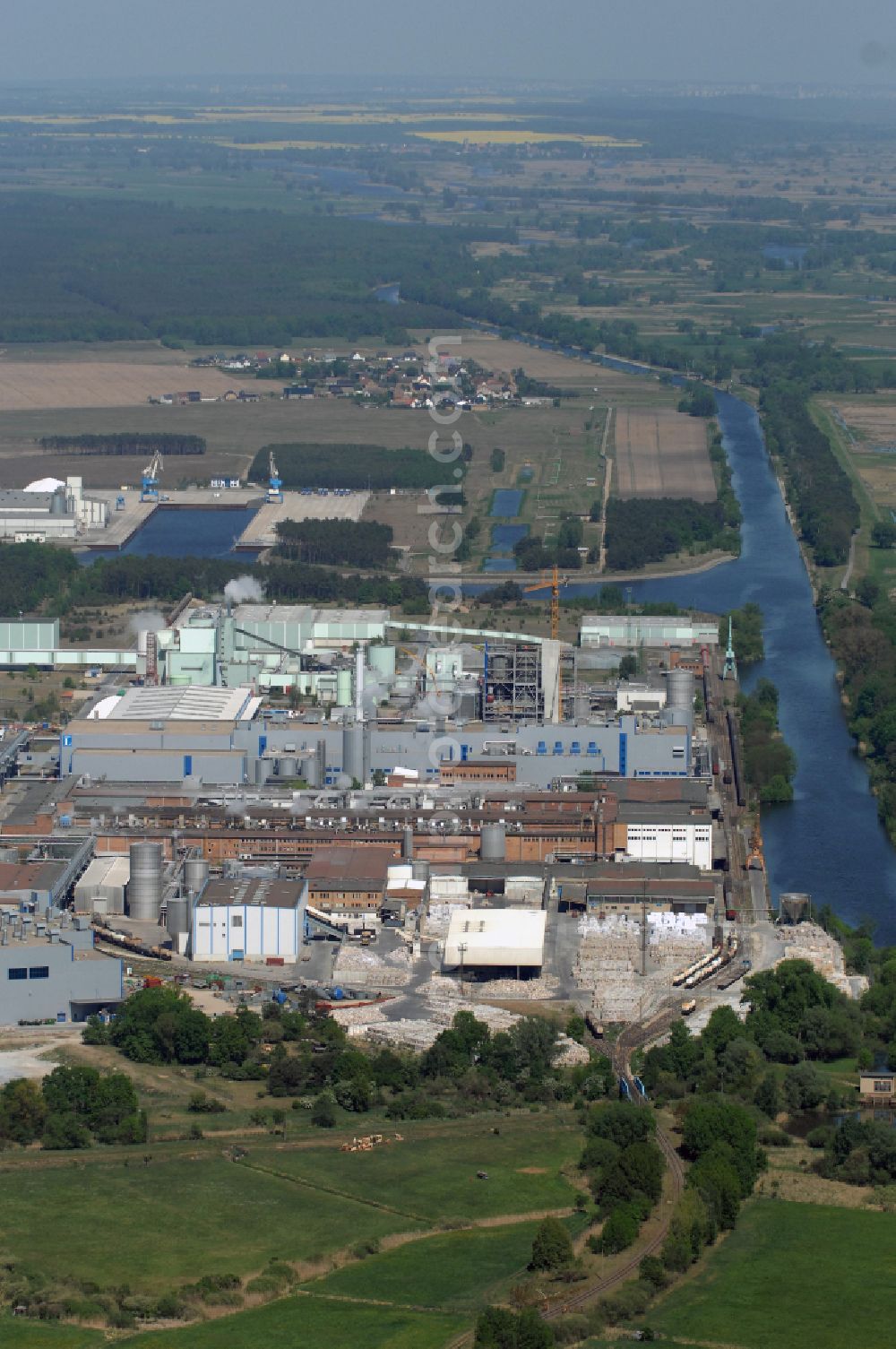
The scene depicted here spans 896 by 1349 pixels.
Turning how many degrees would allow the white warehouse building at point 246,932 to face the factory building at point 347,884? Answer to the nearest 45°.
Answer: approximately 135° to its left

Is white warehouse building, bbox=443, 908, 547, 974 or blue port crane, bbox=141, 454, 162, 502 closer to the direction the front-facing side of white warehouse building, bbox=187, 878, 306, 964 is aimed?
the white warehouse building

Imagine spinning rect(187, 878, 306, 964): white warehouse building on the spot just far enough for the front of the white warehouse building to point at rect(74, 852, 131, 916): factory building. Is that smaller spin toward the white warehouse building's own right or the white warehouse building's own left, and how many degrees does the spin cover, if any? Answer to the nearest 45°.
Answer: approximately 135° to the white warehouse building's own right

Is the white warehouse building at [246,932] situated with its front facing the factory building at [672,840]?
no

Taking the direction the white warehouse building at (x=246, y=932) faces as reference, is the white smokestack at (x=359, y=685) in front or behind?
behind

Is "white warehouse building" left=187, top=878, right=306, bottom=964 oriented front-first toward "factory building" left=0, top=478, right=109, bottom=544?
no

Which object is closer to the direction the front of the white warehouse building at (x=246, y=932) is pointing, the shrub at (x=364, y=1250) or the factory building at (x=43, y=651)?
the shrub

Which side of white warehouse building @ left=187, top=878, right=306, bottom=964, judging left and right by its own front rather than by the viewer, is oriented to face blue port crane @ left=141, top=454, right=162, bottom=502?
back

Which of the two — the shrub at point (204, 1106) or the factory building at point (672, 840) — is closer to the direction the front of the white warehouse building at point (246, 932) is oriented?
the shrub

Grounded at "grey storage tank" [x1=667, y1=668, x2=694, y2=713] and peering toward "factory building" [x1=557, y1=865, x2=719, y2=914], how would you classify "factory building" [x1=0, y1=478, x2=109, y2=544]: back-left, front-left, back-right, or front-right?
back-right

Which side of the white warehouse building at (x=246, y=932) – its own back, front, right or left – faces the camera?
front

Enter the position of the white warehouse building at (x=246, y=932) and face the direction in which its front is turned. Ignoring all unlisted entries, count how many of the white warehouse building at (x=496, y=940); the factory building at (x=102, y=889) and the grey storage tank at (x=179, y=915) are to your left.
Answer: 1

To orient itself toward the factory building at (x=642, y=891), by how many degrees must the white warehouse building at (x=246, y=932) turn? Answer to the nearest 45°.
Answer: approximately 90° to its left

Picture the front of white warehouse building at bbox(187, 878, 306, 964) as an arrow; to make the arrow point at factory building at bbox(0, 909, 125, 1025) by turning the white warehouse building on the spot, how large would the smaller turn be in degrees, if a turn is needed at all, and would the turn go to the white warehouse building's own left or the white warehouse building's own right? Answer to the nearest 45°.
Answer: approximately 45° to the white warehouse building's own right

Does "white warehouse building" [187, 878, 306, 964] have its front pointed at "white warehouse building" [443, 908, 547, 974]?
no

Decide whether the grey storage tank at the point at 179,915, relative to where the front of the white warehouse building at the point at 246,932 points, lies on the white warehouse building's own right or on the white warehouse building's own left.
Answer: on the white warehouse building's own right

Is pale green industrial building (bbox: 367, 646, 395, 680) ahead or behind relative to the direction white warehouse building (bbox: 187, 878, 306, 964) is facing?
behind
